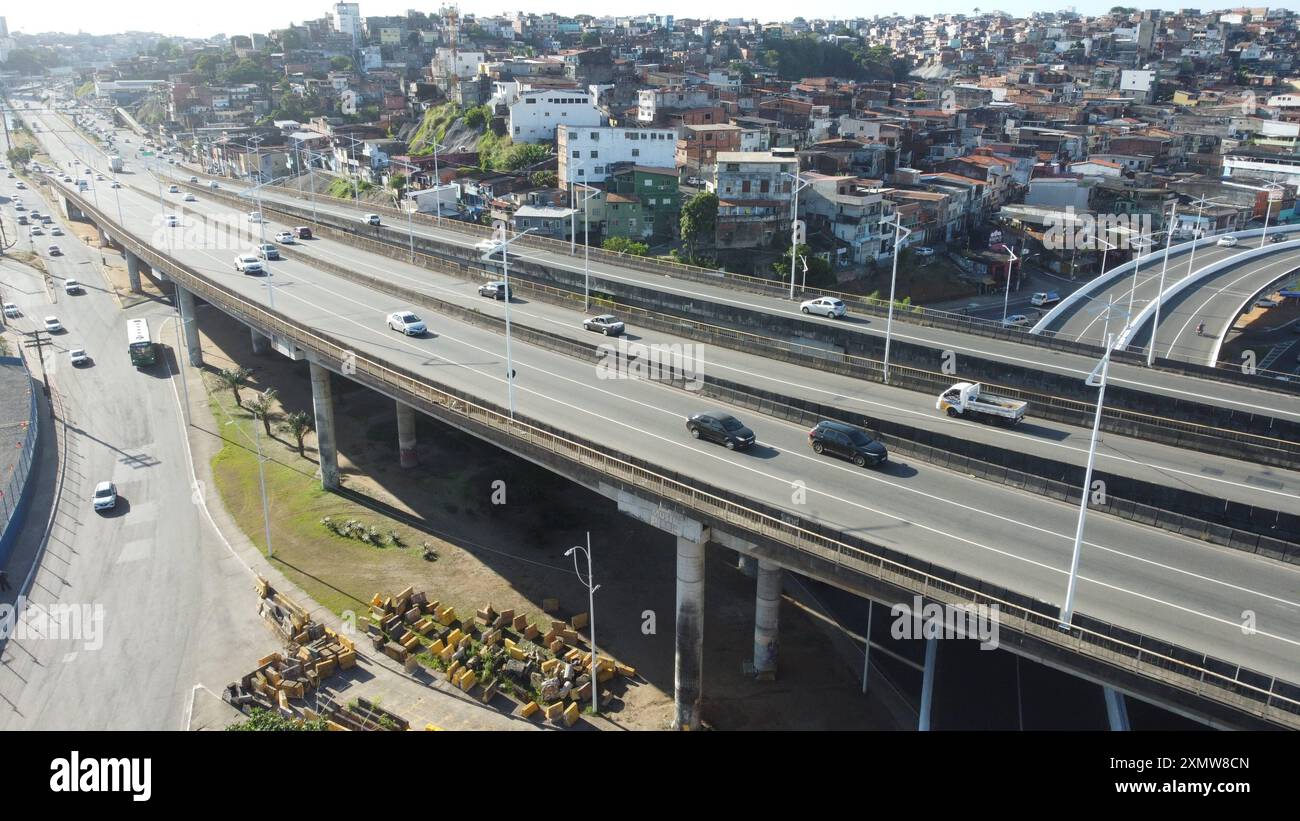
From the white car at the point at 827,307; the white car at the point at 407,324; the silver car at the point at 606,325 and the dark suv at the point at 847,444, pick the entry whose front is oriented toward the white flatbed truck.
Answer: the white car at the point at 407,324

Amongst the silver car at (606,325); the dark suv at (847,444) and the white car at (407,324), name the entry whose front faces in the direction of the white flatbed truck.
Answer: the white car at (407,324)

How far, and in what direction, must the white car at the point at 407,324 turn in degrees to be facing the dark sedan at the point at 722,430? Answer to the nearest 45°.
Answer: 0° — it already faces it

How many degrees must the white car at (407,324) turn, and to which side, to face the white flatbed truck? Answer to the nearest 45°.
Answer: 0° — it already faces it

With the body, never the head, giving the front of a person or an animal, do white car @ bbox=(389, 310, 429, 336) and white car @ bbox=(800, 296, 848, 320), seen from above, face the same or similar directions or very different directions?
very different directions

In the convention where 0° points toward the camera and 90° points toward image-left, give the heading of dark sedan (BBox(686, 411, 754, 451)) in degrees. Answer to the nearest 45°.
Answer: approximately 315°

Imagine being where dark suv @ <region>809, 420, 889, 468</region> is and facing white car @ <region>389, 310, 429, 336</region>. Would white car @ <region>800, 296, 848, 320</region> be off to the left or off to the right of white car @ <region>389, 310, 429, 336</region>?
right

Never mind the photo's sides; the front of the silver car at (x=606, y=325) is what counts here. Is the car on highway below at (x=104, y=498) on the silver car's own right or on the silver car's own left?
on the silver car's own left

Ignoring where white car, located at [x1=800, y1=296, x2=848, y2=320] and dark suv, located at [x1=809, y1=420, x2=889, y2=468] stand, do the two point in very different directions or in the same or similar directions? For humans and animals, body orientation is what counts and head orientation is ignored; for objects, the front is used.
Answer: very different directions

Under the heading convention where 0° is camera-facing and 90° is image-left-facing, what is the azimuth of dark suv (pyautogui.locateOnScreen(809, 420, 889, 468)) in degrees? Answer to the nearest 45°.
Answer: approximately 315°

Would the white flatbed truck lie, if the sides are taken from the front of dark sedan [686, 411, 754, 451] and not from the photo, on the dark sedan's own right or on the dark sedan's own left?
on the dark sedan's own left
